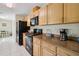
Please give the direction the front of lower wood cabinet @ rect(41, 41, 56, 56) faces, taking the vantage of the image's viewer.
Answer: facing the viewer and to the left of the viewer
